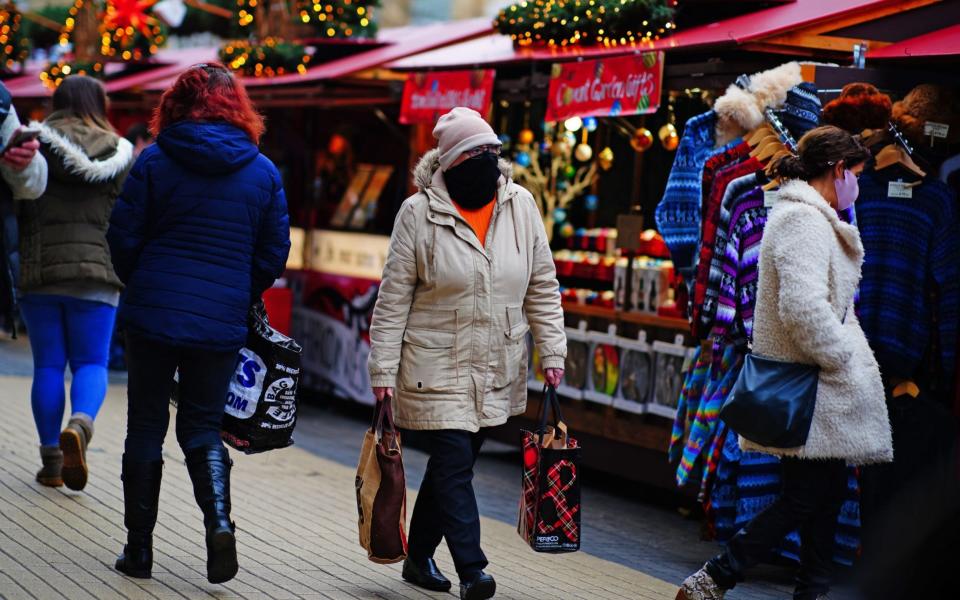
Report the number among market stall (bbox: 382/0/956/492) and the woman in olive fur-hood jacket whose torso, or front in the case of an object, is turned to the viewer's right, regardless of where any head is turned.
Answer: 0

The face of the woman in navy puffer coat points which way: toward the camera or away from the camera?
away from the camera

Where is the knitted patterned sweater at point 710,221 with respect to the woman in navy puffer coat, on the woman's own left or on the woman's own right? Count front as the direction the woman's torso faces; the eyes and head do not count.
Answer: on the woman's own right

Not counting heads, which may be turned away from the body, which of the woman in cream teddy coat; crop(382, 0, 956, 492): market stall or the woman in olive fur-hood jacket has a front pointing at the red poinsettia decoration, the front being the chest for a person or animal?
the woman in olive fur-hood jacket

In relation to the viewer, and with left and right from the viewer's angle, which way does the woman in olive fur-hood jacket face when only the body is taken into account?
facing away from the viewer

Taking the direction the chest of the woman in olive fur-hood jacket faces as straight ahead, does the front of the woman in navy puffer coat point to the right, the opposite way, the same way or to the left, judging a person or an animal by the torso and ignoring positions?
the same way

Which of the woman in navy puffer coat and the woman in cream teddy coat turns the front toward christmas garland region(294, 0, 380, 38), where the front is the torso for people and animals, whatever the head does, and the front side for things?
the woman in navy puffer coat

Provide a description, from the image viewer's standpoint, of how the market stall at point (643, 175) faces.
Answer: facing the viewer and to the left of the viewer

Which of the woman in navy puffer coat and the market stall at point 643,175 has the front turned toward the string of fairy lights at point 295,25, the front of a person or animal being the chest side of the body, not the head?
the woman in navy puffer coat

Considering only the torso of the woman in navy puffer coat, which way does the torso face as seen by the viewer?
away from the camera

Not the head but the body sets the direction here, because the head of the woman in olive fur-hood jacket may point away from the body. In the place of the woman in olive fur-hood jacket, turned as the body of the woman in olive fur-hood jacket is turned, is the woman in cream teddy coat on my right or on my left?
on my right

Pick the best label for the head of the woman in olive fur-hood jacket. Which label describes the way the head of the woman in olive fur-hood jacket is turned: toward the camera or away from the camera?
away from the camera

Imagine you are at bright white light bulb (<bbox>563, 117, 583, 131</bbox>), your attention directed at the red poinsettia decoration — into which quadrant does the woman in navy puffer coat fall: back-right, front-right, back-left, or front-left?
back-left
